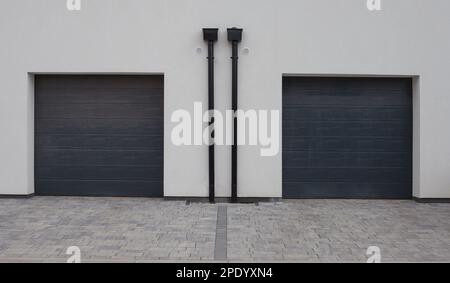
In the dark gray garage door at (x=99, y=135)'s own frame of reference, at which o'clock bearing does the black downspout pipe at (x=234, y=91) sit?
The black downspout pipe is roughly at 10 o'clock from the dark gray garage door.

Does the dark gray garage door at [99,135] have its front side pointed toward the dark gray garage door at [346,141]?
no

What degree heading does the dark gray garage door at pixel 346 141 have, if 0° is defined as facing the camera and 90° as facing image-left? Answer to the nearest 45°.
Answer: approximately 0°

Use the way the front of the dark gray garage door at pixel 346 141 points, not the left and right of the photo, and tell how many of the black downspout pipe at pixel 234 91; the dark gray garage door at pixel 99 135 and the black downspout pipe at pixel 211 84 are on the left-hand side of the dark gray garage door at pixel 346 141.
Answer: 0

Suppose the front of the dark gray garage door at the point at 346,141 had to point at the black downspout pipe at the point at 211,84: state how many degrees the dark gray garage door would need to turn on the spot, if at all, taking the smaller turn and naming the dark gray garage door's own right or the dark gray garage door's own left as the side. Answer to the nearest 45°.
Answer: approximately 45° to the dark gray garage door's own right

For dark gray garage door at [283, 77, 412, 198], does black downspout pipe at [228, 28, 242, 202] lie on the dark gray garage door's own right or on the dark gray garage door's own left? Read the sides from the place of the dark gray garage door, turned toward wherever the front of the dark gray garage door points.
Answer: on the dark gray garage door's own right

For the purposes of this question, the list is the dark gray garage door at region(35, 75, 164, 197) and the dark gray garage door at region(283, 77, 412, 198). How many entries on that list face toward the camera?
2

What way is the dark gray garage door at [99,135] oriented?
toward the camera

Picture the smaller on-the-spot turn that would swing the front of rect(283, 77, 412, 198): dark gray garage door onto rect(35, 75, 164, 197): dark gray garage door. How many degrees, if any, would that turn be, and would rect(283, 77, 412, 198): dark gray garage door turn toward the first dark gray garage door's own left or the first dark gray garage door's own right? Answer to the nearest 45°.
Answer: approximately 90° to the first dark gray garage door's own right
